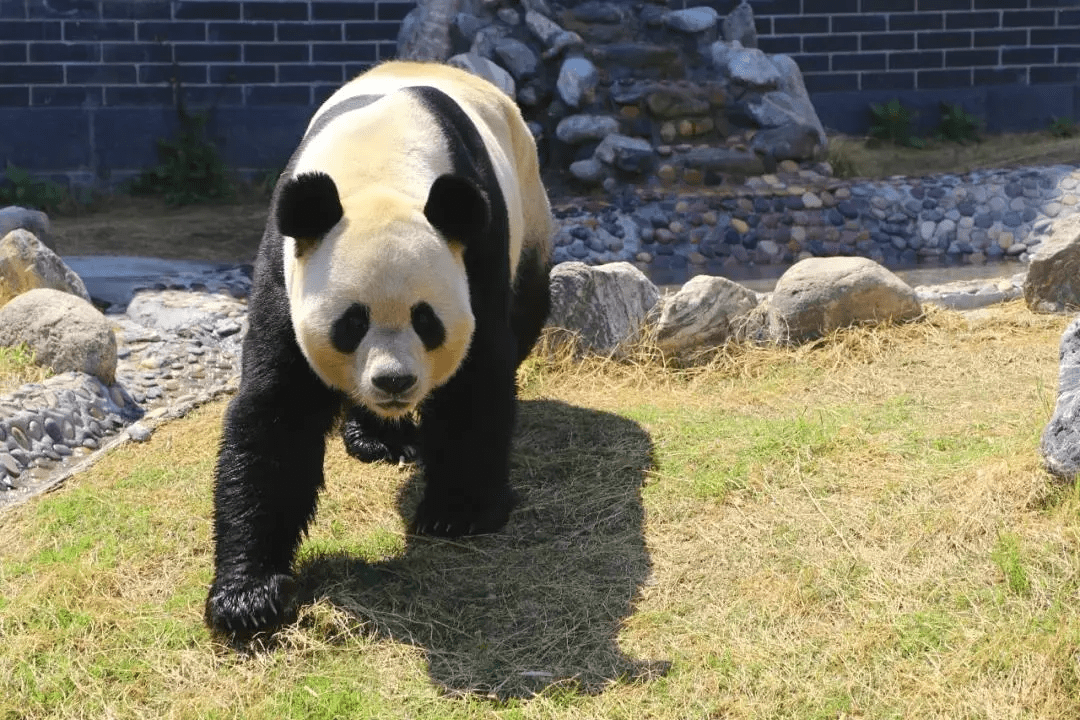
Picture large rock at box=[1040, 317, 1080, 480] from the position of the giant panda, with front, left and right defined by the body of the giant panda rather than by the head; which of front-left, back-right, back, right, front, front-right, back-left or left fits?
left

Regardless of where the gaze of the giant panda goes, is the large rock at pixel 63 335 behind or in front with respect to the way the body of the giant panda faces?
behind

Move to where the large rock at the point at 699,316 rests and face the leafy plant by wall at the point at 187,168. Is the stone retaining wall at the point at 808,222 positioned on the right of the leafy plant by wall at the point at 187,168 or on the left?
right

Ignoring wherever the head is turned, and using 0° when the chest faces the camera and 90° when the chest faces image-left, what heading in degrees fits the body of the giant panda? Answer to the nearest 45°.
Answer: approximately 0°

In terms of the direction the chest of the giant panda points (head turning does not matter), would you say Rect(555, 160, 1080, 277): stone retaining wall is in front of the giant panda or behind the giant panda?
behind

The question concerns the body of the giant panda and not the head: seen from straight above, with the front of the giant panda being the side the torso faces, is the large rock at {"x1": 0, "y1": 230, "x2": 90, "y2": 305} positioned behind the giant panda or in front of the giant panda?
behind

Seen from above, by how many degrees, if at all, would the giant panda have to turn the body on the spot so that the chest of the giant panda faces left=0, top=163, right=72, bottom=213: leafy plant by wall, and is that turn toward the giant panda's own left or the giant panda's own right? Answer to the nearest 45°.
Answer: approximately 180°

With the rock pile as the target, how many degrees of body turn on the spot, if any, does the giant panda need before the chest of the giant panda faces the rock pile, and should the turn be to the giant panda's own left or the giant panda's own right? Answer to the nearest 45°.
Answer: approximately 180°

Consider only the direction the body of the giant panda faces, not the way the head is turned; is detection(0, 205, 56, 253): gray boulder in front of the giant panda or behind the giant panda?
behind

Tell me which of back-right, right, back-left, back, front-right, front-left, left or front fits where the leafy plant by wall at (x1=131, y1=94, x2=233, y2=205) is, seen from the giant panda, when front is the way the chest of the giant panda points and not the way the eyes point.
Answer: back
